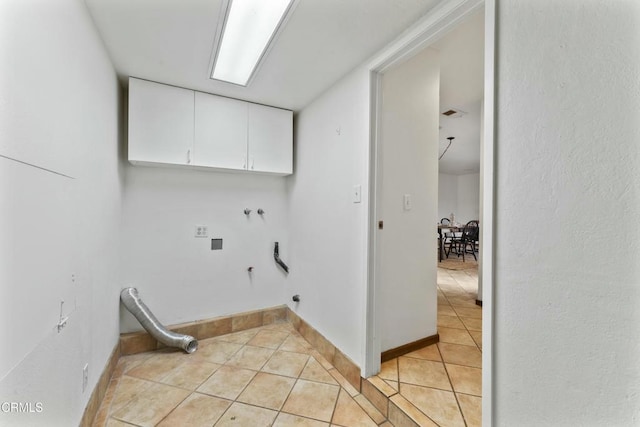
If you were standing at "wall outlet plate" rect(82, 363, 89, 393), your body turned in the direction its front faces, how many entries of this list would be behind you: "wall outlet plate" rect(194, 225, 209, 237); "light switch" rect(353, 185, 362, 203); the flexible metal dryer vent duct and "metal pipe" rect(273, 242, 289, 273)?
0

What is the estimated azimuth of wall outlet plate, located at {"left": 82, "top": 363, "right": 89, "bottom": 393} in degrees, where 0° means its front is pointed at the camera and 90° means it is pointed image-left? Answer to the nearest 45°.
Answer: approximately 270°

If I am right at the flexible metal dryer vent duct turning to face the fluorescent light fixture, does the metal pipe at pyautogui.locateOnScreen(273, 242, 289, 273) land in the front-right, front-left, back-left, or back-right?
front-left

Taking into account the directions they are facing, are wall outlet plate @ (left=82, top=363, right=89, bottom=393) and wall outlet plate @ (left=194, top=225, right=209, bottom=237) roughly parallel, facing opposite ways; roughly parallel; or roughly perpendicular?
roughly perpendicular

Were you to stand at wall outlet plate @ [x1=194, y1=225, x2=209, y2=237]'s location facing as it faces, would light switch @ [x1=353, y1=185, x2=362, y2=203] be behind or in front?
in front

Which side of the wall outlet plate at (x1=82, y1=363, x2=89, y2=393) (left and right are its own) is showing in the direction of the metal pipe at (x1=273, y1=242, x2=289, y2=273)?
front

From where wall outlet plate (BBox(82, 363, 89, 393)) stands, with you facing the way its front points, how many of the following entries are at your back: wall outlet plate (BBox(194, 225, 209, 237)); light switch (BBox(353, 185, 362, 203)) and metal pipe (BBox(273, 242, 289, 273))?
0

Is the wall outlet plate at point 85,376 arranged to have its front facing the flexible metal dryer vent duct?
no

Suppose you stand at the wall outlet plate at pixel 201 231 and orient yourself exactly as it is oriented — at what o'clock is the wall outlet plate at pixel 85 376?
the wall outlet plate at pixel 85 376 is roughly at 1 o'clock from the wall outlet plate at pixel 201 231.

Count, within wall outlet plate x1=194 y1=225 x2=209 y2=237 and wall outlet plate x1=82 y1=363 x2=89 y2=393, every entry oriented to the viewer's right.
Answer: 1

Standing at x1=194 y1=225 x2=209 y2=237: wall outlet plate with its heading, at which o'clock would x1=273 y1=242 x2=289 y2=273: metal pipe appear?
The metal pipe is roughly at 9 o'clock from the wall outlet plate.

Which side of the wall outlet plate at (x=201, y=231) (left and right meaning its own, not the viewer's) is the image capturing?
front

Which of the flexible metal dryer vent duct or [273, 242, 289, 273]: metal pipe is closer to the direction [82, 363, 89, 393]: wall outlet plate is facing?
the metal pipe
